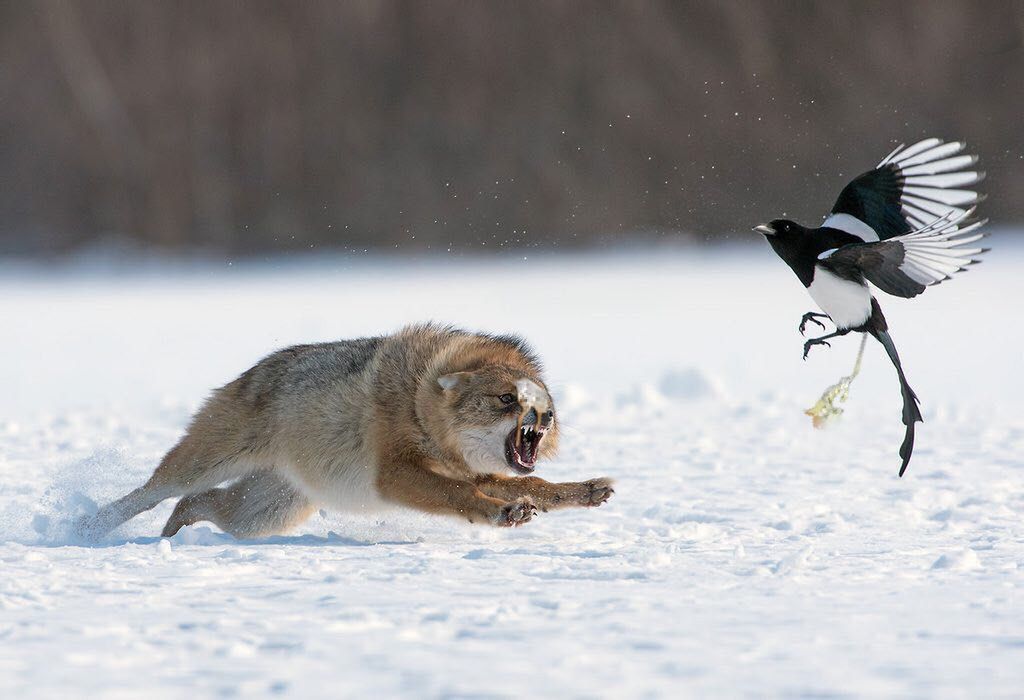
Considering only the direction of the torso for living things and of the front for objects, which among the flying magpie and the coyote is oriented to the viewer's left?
the flying magpie

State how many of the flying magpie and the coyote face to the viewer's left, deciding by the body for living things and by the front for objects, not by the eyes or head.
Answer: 1

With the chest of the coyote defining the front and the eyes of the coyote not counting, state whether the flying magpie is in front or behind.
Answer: in front

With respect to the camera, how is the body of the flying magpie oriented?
to the viewer's left

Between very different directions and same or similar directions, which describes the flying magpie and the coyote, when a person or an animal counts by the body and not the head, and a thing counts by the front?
very different directions

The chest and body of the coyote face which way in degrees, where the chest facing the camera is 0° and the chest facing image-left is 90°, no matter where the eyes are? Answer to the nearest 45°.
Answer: approximately 270°

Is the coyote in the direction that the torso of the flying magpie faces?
yes
